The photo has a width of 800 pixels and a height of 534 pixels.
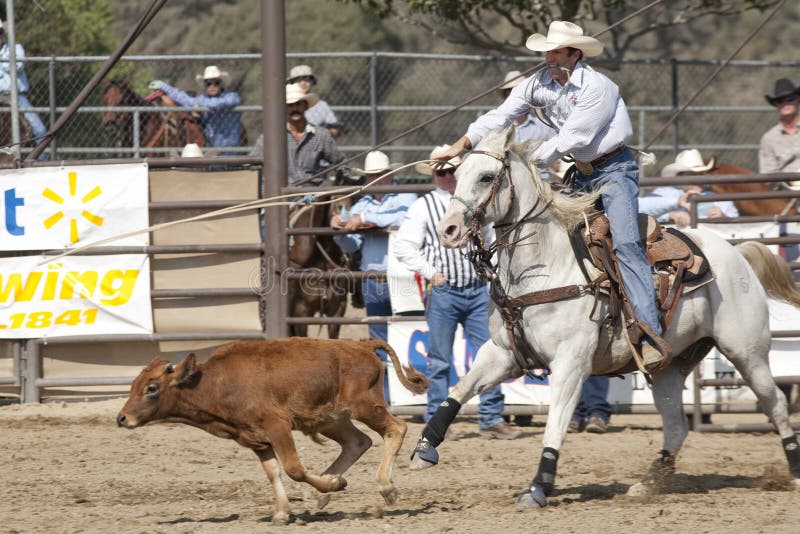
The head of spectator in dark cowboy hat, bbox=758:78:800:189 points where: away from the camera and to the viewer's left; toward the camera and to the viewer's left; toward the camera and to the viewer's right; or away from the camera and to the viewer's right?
toward the camera and to the viewer's left

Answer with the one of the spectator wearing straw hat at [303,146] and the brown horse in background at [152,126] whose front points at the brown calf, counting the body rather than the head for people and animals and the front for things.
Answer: the spectator wearing straw hat

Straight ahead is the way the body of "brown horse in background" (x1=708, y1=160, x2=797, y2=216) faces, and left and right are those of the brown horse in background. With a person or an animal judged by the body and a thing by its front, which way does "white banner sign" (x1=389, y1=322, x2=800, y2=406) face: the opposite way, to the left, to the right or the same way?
to the left

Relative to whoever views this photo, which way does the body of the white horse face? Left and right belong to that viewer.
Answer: facing the viewer and to the left of the viewer

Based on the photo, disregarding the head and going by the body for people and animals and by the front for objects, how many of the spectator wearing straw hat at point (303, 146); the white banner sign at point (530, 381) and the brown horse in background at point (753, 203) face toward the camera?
2

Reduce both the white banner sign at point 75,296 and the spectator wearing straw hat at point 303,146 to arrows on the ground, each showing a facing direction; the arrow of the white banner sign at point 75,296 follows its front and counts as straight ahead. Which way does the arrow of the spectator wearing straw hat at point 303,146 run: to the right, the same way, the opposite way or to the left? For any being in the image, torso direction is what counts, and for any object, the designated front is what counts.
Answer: the same way

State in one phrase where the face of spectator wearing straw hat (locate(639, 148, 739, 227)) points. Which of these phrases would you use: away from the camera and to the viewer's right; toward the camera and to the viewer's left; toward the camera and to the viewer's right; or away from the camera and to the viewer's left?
toward the camera and to the viewer's left

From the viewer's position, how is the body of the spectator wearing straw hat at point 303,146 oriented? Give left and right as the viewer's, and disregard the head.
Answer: facing the viewer

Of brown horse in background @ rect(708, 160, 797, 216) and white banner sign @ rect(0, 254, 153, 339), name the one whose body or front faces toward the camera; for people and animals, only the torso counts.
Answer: the white banner sign

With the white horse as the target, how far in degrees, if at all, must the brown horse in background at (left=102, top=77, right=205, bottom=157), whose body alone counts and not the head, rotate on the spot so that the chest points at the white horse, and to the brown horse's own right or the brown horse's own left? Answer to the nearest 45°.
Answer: approximately 90° to the brown horse's own left

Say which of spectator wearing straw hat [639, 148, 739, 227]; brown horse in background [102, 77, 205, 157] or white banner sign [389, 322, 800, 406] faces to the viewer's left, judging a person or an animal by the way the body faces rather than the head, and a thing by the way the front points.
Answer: the brown horse in background

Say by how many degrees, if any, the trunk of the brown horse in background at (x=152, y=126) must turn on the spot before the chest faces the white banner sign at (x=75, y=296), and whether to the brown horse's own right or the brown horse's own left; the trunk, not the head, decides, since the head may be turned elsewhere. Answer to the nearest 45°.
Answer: approximately 90° to the brown horse's own left

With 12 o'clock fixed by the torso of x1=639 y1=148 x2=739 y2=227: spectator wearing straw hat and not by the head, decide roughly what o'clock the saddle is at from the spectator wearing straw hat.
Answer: The saddle is roughly at 12 o'clock from the spectator wearing straw hat.

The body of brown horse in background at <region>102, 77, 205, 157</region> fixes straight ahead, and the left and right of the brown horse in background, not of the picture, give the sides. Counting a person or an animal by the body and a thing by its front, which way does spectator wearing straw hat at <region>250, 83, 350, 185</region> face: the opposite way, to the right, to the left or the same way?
to the left

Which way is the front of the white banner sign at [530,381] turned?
toward the camera

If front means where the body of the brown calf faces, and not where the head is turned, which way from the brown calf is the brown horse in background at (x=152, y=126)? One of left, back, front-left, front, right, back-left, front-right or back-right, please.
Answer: right
